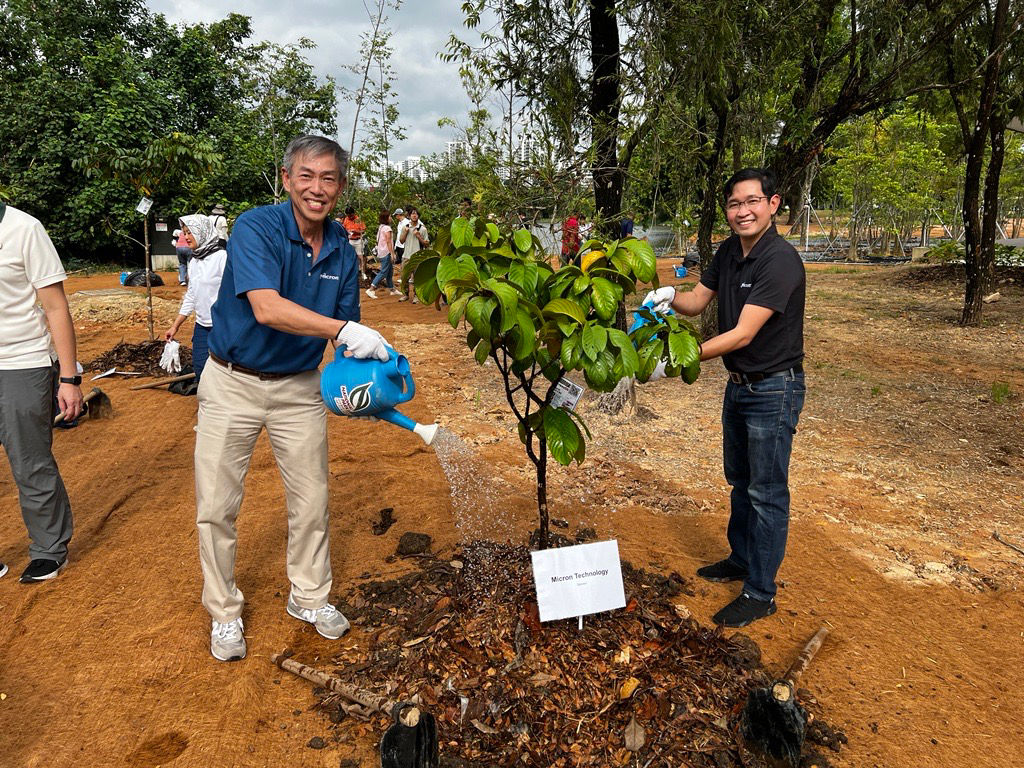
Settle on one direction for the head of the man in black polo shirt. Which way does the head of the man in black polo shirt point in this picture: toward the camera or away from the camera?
toward the camera

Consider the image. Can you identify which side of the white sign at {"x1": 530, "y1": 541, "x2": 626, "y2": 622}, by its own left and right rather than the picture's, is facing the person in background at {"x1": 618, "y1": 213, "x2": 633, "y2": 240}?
back

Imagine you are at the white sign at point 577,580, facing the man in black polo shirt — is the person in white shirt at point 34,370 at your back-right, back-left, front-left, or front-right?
back-left

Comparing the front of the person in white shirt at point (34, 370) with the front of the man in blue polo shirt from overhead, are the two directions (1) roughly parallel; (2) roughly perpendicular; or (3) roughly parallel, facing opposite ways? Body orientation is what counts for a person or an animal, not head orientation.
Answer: roughly perpendicular

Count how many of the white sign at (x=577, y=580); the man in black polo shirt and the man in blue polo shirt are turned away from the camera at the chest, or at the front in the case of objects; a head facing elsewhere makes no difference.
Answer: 0

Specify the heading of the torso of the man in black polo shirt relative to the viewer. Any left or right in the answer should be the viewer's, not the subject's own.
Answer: facing the viewer and to the left of the viewer

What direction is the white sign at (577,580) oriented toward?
toward the camera

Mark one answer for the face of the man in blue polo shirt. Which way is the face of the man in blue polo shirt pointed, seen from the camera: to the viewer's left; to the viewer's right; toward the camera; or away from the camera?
toward the camera

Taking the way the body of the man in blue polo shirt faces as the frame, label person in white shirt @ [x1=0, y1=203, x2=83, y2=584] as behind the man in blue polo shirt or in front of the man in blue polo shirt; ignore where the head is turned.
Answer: behind

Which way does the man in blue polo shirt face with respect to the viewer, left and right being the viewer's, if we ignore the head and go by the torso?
facing the viewer and to the right of the viewer

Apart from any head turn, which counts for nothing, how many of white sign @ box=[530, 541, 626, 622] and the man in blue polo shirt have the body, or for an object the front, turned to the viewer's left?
0
